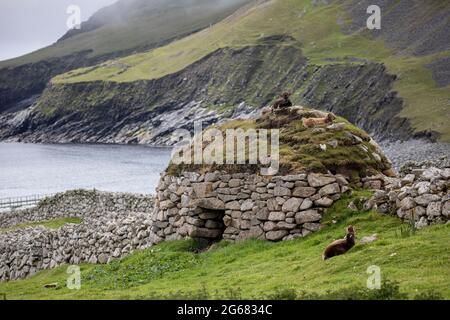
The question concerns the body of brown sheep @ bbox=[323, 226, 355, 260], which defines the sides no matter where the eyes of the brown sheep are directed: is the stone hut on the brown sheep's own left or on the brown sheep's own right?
on the brown sheep's own left

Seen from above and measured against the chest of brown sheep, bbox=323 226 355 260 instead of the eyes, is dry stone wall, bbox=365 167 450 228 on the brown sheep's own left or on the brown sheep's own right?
on the brown sheep's own left

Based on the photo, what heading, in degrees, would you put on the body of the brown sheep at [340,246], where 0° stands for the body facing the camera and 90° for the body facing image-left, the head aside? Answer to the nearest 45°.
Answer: approximately 270°

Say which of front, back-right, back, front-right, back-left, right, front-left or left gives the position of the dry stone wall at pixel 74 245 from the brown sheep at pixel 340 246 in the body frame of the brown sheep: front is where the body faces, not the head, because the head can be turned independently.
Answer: back-left

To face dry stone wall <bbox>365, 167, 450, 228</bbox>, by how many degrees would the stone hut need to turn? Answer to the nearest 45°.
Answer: approximately 45° to its left
